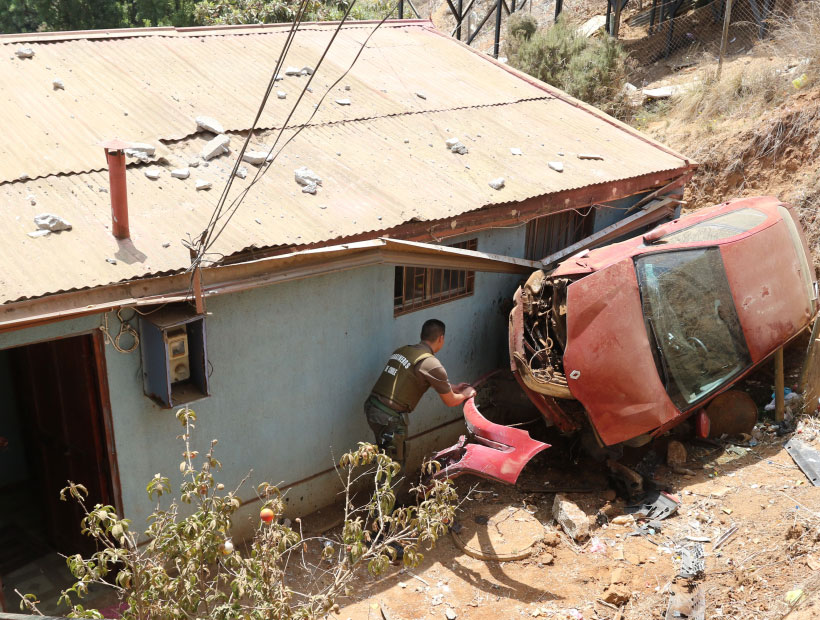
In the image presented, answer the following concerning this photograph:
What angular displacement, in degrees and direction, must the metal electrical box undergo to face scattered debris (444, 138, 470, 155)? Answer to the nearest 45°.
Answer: approximately 90° to its left

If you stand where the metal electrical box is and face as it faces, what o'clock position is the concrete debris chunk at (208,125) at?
The concrete debris chunk is roughly at 8 o'clock from the metal electrical box.

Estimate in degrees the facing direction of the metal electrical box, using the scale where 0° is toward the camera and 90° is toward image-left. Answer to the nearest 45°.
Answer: approximately 315°

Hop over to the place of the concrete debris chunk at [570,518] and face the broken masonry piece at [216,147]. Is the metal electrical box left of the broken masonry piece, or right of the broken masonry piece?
left

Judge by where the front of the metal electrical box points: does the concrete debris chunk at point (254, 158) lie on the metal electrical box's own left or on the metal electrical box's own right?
on the metal electrical box's own left

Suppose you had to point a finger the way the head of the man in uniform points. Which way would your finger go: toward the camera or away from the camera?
away from the camera

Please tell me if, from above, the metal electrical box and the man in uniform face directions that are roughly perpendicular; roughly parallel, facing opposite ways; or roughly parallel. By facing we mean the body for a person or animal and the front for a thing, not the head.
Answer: roughly perpendicular

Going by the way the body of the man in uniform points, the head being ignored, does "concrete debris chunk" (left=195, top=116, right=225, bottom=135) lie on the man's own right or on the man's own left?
on the man's own left

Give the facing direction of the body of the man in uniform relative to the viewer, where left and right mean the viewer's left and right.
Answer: facing away from the viewer and to the right of the viewer
